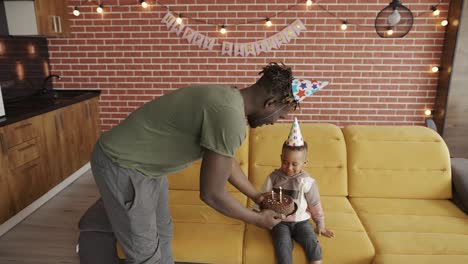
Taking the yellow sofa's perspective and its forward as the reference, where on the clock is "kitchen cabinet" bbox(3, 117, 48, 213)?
The kitchen cabinet is roughly at 3 o'clock from the yellow sofa.

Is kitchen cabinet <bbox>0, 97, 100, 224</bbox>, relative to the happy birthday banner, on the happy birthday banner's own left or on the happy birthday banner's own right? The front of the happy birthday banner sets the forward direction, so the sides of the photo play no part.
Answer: on the happy birthday banner's own right

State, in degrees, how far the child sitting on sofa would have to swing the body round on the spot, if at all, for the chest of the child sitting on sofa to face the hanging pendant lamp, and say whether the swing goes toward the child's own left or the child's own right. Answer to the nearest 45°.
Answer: approximately 135° to the child's own left

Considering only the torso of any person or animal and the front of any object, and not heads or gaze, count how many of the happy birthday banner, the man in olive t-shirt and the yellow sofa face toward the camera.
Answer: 2

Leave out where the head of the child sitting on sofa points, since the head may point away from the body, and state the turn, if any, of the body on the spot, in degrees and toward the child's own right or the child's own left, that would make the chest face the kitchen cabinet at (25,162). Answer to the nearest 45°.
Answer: approximately 90° to the child's own right

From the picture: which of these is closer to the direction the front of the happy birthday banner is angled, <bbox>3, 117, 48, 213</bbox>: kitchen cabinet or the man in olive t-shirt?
the man in olive t-shirt

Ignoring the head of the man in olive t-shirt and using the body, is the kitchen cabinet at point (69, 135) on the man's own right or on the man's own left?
on the man's own left

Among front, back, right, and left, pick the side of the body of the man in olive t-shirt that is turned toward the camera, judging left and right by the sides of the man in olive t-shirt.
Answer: right

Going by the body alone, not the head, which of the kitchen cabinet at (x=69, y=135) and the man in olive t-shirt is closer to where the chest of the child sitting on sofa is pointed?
the man in olive t-shirt

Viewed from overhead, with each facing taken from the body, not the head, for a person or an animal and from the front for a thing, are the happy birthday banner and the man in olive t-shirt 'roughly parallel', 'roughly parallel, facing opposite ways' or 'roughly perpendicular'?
roughly perpendicular

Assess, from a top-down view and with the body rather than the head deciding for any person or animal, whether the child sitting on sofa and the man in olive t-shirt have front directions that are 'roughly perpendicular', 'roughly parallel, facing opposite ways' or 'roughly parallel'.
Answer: roughly perpendicular
